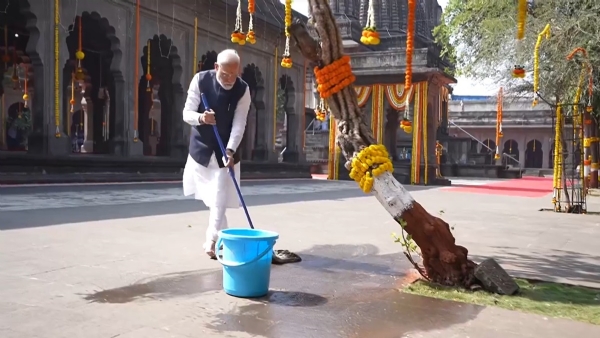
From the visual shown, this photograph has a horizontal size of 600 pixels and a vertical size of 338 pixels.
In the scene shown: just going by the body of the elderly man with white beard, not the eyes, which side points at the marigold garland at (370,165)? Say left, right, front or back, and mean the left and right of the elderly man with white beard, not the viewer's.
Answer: front

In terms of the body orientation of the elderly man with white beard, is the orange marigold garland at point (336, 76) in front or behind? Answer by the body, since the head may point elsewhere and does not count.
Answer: in front

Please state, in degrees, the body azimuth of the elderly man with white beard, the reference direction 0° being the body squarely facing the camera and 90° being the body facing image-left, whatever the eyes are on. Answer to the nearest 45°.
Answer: approximately 315°

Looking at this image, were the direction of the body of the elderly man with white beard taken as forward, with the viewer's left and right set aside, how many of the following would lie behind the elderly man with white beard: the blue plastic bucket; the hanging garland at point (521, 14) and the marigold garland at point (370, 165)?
0

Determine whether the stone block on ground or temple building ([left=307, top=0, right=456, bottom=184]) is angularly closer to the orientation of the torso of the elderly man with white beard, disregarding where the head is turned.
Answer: the stone block on ground

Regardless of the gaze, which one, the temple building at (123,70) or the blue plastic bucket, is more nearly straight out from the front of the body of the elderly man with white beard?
the blue plastic bucket

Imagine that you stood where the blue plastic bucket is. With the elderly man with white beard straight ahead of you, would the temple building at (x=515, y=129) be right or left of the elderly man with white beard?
right

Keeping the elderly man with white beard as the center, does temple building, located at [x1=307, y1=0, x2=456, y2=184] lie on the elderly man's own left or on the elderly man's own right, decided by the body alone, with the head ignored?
on the elderly man's own left

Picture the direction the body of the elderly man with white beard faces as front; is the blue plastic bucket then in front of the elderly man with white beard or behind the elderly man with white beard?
in front
